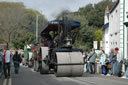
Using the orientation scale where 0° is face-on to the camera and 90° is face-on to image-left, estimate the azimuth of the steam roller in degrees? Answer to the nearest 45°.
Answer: approximately 315°
